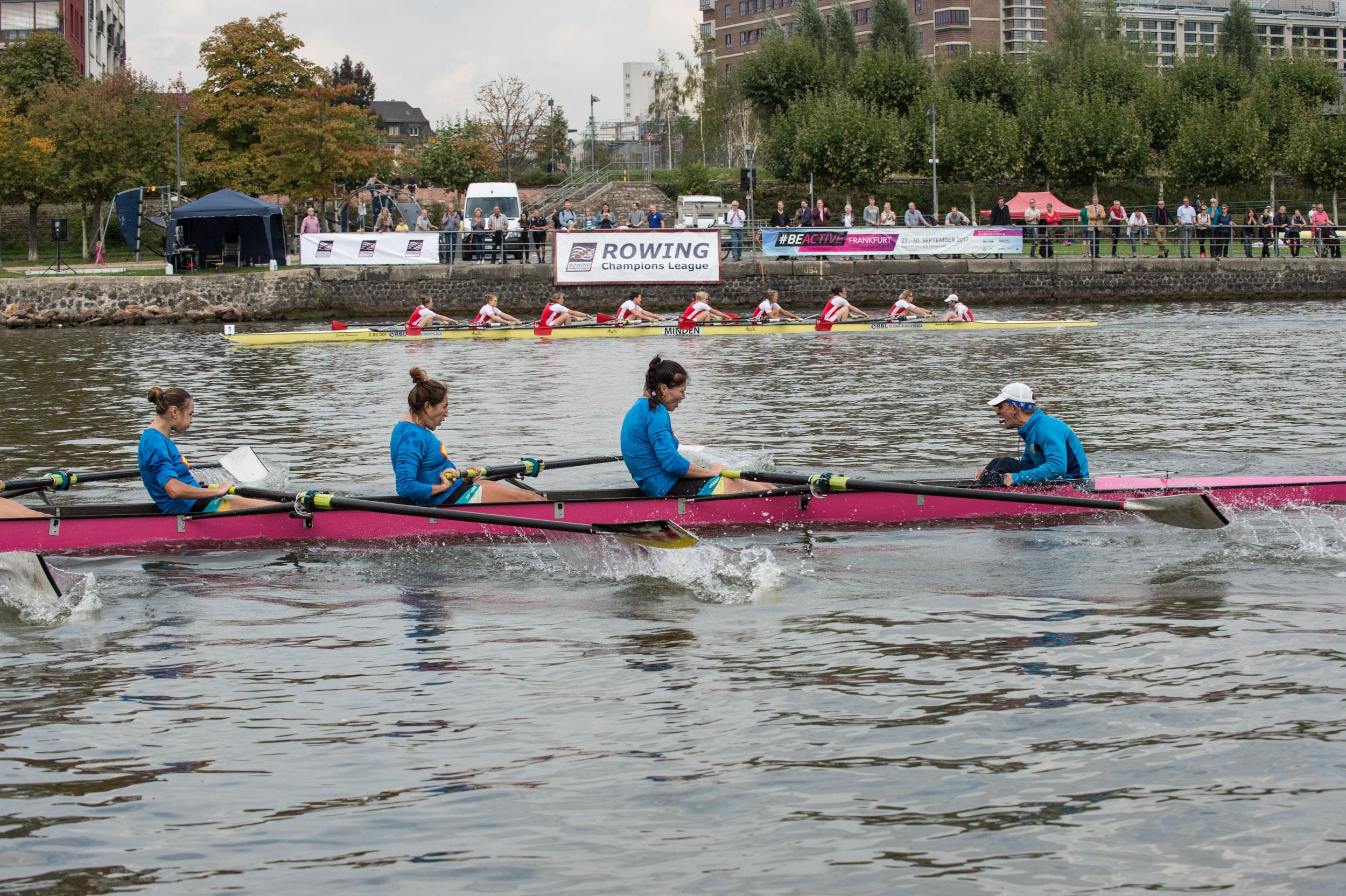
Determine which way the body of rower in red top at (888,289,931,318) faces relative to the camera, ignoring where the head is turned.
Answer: to the viewer's right

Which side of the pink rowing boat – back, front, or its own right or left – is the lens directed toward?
left

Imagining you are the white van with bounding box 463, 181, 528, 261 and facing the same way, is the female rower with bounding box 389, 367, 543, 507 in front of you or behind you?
in front

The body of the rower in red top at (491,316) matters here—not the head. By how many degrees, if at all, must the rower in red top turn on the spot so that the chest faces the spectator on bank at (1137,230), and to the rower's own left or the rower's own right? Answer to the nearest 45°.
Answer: approximately 45° to the rower's own left

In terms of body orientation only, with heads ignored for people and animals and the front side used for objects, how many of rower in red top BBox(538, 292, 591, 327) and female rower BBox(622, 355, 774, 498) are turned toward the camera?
0

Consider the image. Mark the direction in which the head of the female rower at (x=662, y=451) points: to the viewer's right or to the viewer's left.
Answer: to the viewer's right

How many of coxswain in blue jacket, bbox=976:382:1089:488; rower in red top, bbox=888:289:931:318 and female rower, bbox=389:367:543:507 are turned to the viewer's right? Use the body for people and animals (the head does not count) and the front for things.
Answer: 2

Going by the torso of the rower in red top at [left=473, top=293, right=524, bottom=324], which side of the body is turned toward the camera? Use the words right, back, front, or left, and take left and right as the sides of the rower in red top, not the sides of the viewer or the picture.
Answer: right

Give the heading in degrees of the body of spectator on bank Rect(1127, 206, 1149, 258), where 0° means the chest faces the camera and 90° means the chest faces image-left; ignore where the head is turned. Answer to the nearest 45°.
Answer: approximately 0°

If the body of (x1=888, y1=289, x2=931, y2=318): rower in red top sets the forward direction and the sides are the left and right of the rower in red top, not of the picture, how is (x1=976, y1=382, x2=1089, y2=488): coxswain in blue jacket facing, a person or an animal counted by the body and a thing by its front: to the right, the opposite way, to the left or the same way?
the opposite way

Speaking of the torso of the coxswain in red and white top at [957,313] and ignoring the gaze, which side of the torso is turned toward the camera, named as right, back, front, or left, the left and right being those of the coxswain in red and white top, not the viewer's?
left

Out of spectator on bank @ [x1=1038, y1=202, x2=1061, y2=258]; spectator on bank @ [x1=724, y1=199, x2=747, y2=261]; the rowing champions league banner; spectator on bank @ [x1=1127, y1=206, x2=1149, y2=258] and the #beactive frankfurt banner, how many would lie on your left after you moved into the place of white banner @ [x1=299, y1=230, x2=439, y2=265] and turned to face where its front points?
5

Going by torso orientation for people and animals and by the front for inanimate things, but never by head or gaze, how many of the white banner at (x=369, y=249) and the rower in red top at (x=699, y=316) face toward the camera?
1

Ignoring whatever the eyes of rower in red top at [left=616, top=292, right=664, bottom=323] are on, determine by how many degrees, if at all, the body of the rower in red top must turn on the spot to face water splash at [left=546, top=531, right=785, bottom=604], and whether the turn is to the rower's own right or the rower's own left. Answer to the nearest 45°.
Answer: approximately 90° to the rower's own right

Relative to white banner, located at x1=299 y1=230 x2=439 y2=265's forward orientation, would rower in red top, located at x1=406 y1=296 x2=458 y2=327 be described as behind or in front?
in front

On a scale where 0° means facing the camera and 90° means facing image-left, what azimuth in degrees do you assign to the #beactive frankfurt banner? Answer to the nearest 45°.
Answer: approximately 0°

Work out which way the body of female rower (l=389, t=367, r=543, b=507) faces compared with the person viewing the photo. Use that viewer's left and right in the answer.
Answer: facing to the right of the viewer

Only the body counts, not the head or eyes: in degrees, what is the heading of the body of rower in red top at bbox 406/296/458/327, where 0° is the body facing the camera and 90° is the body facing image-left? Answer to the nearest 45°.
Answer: approximately 270°

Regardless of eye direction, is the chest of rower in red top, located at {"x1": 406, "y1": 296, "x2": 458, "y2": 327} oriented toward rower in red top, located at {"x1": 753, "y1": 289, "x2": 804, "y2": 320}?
yes
